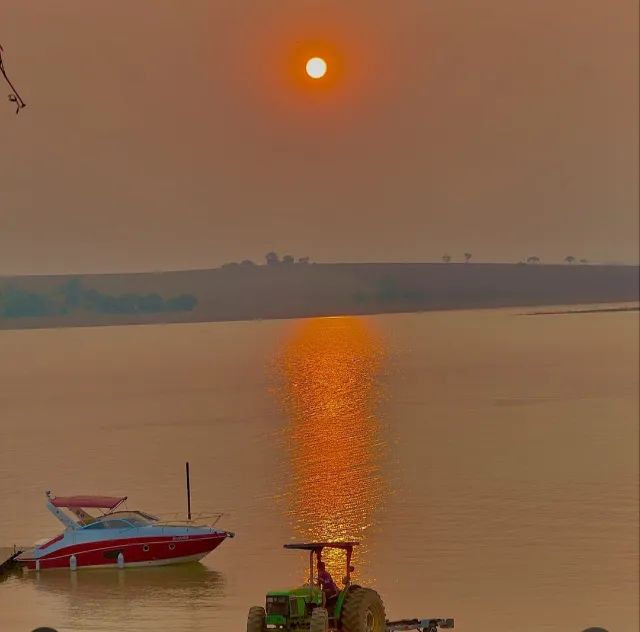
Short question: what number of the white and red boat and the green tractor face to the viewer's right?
1

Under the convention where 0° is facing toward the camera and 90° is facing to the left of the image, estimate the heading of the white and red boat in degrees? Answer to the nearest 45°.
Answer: approximately 270°

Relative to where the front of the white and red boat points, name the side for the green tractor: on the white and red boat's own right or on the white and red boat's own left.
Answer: on the white and red boat's own right

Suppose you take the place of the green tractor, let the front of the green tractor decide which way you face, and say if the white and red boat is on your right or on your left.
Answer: on your right

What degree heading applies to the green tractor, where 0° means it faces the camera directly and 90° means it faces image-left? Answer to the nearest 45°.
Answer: approximately 45°
